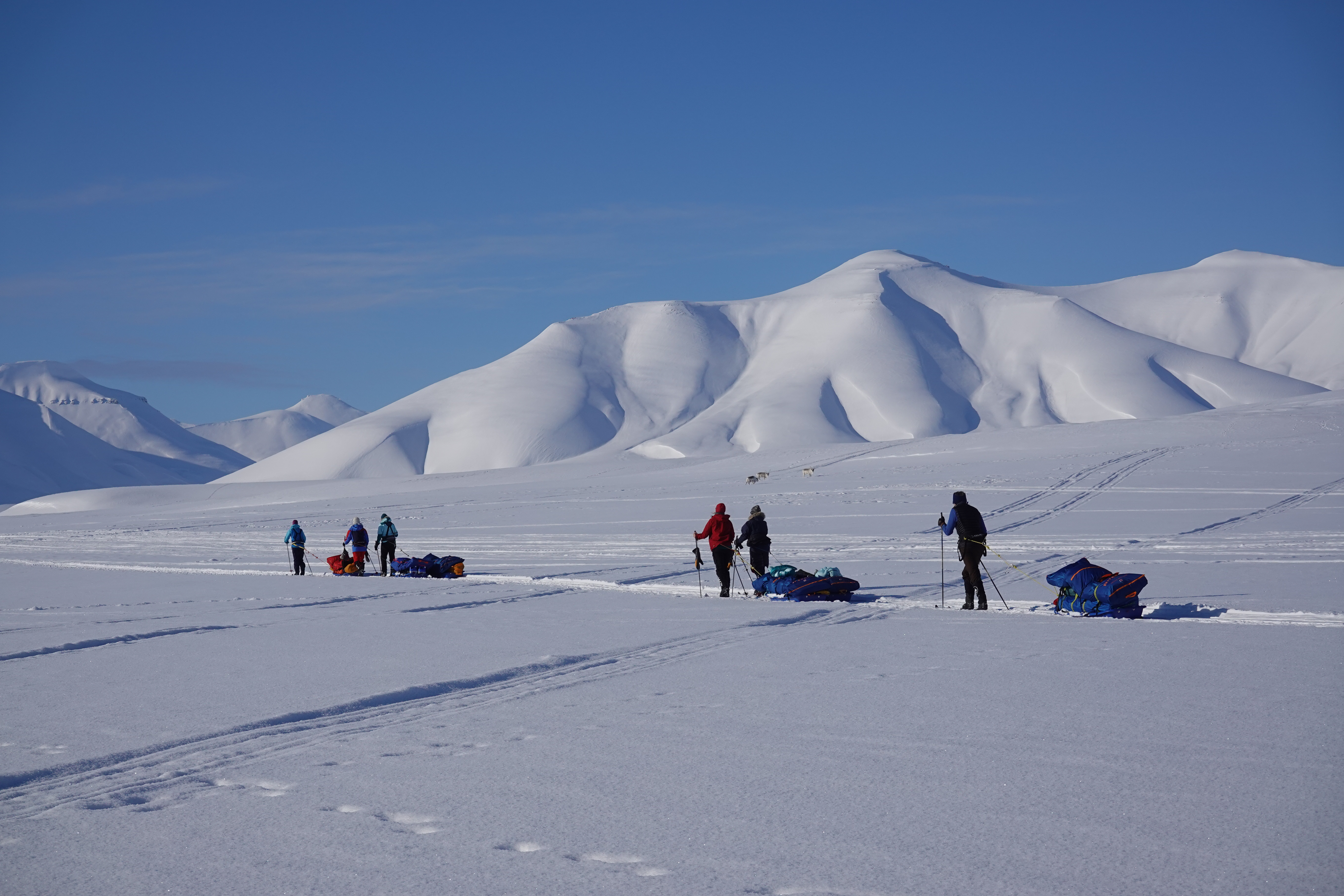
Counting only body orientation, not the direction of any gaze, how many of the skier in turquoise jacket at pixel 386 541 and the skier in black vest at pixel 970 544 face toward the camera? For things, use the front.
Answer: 0

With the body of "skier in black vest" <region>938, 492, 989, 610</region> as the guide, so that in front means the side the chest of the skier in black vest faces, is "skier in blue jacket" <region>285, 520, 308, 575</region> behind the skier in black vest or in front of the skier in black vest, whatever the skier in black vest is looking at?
in front

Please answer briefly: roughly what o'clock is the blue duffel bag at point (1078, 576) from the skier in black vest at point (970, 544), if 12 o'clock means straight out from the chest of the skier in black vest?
The blue duffel bag is roughly at 5 o'clock from the skier in black vest.

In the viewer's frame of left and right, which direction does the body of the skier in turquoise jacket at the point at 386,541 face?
facing away from the viewer and to the left of the viewer

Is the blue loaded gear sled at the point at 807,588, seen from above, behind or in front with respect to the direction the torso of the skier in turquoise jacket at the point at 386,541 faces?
behind

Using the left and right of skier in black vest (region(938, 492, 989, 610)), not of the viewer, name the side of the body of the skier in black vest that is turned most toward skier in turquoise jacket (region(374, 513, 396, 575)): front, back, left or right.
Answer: front

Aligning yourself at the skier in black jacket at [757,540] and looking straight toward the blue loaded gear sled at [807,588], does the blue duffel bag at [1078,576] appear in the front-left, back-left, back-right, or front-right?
front-left

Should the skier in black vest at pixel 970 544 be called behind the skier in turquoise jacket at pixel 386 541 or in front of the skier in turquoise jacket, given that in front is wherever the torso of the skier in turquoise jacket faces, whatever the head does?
behind

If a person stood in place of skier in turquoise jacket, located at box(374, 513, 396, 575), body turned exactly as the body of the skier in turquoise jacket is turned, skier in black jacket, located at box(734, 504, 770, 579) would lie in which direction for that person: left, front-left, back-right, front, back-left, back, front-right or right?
back

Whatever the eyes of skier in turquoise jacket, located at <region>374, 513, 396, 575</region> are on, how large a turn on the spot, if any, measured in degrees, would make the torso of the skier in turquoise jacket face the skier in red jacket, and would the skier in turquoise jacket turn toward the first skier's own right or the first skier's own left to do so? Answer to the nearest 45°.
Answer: approximately 180°
